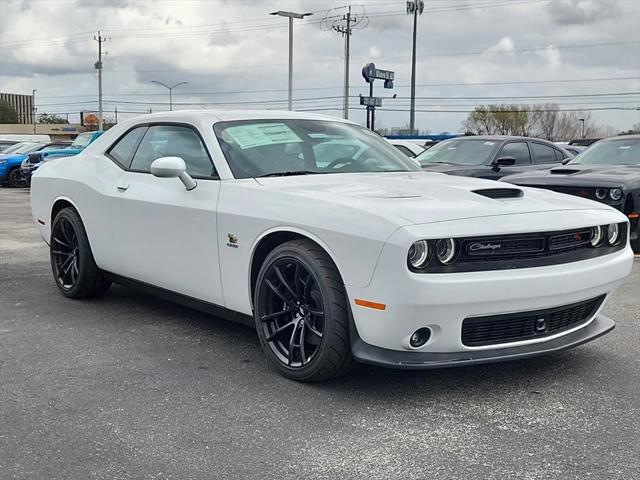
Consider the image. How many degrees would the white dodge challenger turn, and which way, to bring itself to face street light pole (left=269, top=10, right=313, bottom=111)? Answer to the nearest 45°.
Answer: approximately 135° to its left

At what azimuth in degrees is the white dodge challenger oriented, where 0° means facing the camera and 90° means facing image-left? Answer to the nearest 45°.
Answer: approximately 315°
